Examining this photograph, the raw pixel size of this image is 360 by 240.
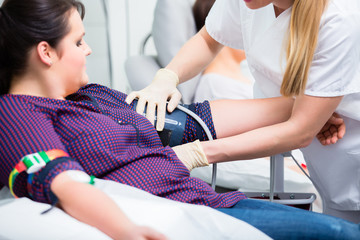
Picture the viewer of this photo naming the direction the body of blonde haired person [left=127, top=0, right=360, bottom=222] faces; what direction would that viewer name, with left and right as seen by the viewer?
facing the viewer and to the left of the viewer

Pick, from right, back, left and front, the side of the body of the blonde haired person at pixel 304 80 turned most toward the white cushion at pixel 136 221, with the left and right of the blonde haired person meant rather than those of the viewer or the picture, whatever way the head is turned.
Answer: front

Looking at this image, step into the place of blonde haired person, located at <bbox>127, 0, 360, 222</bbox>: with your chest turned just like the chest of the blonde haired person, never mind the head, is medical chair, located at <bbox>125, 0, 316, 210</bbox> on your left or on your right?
on your right
